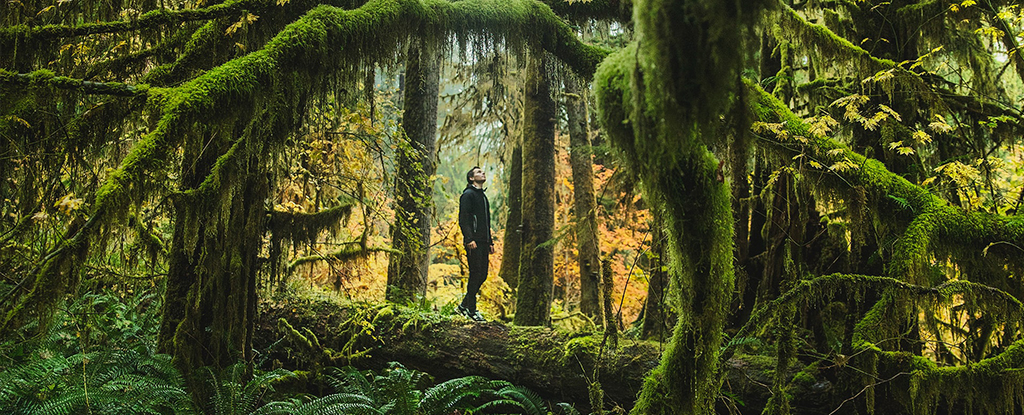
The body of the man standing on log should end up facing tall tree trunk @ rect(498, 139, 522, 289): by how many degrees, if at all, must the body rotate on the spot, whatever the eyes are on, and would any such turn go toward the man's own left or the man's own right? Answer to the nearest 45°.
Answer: approximately 135° to the man's own left

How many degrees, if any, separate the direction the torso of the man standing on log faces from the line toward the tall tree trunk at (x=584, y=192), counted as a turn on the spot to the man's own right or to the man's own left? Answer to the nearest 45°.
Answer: approximately 90° to the man's own left

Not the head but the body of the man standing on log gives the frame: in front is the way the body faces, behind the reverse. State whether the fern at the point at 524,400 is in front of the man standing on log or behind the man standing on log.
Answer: in front

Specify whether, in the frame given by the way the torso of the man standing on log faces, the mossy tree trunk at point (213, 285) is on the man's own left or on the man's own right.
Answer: on the man's own right

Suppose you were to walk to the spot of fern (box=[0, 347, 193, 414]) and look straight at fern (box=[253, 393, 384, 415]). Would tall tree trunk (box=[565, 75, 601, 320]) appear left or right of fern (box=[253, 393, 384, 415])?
left

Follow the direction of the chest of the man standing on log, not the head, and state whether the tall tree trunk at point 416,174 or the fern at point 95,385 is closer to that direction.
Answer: the fern

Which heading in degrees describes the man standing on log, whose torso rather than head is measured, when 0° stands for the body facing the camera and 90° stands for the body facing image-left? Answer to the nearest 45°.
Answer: approximately 315°

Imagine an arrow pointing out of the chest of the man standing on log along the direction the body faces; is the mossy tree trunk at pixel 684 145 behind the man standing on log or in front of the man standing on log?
in front
